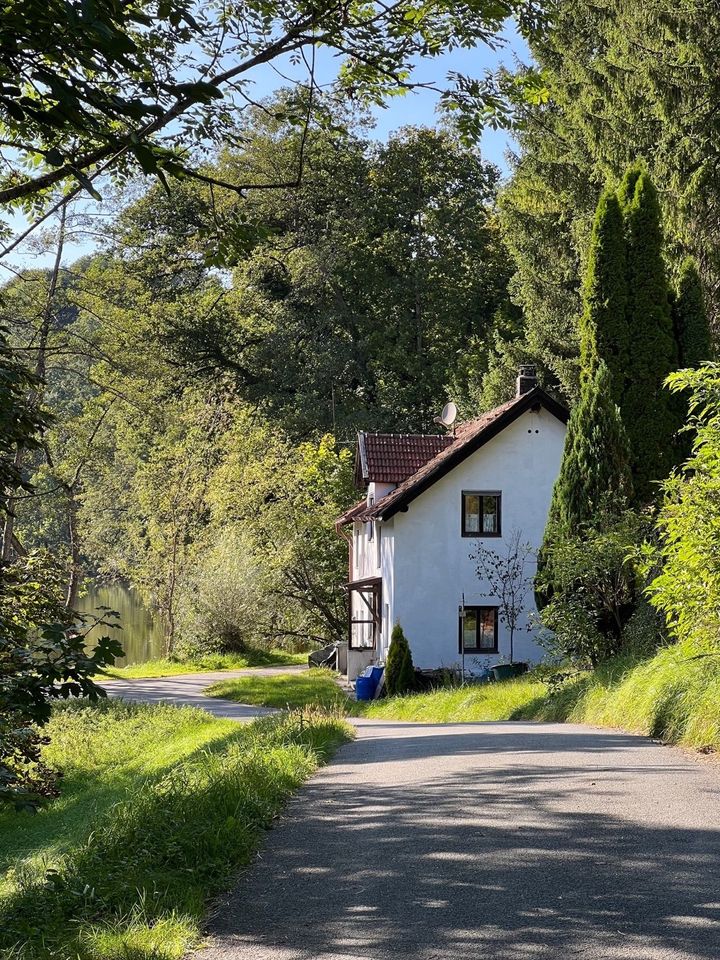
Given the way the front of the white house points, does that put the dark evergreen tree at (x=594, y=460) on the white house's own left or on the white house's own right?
on the white house's own left

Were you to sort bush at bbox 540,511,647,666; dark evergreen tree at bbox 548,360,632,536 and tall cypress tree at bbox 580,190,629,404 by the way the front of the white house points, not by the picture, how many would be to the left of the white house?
3

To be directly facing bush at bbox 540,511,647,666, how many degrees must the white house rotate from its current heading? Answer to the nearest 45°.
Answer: approximately 90° to its left

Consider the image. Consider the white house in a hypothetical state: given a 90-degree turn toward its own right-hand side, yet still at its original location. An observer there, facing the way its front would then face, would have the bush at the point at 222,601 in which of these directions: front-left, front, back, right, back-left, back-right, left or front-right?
front-left

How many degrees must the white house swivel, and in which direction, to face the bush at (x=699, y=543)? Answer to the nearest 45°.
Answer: approximately 90° to its left

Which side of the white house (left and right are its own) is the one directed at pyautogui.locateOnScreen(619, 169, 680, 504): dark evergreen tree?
left

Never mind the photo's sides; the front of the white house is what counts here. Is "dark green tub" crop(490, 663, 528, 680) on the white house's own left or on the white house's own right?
on the white house's own left
